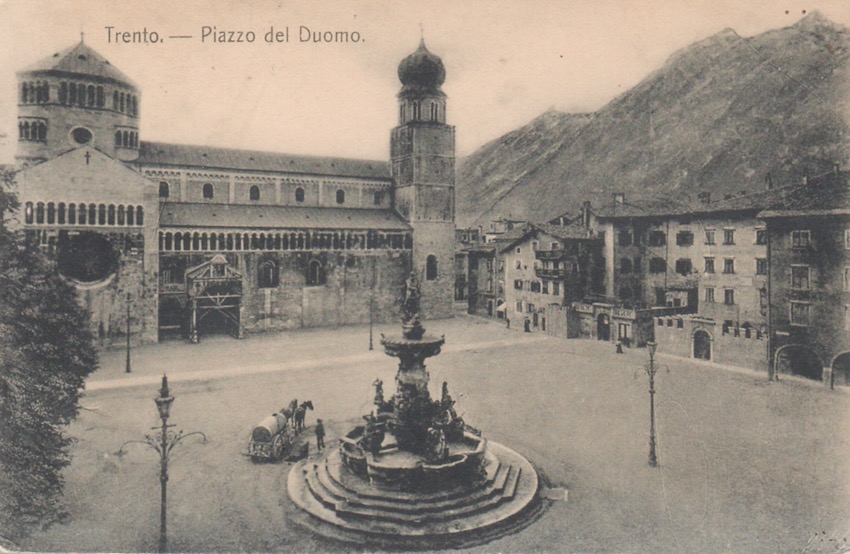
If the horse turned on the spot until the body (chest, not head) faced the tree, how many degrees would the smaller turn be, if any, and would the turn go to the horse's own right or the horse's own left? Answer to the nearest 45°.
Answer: approximately 180°

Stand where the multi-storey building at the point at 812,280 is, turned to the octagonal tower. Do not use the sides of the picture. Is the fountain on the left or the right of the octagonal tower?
left

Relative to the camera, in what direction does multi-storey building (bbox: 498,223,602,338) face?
facing the viewer and to the left of the viewer

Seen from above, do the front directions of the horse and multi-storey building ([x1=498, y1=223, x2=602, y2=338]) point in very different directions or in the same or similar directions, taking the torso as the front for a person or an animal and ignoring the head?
very different directions

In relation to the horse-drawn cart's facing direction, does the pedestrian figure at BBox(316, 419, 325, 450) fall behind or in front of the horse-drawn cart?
in front

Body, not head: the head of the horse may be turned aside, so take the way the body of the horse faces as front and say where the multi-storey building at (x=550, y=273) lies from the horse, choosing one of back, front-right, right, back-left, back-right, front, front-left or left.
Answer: front

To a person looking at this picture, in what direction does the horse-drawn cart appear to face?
facing away from the viewer and to the right of the viewer

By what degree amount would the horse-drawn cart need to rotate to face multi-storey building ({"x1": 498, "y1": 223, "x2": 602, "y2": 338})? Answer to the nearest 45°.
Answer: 0° — it already faces it

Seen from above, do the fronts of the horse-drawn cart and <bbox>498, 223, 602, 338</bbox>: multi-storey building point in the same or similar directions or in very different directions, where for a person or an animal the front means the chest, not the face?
very different directions
